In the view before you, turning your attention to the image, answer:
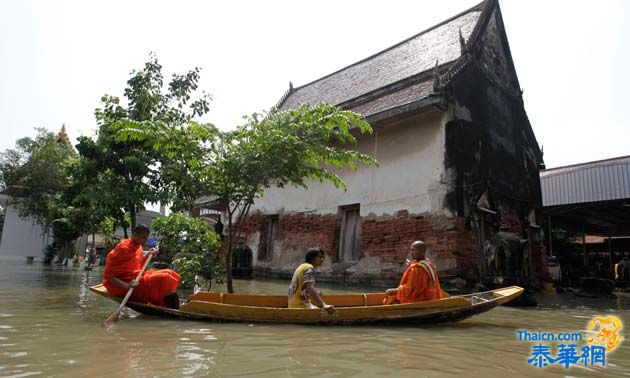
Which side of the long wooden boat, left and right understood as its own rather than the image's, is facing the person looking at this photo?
right

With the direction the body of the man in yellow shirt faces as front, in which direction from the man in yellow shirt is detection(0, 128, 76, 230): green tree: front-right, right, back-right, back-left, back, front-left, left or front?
back-left

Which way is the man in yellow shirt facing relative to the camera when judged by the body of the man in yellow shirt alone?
to the viewer's right

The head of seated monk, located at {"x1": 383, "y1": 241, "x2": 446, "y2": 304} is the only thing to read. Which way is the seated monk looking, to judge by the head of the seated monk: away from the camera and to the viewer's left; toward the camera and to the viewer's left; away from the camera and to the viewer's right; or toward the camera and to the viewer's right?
toward the camera and to the viewer's left

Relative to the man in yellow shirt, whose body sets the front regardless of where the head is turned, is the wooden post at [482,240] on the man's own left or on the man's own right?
on the man's own left

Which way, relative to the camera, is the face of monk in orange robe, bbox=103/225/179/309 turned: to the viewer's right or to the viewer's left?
to the viewer's right

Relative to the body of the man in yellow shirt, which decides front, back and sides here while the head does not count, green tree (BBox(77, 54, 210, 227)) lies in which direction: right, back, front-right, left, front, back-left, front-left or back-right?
back-left
